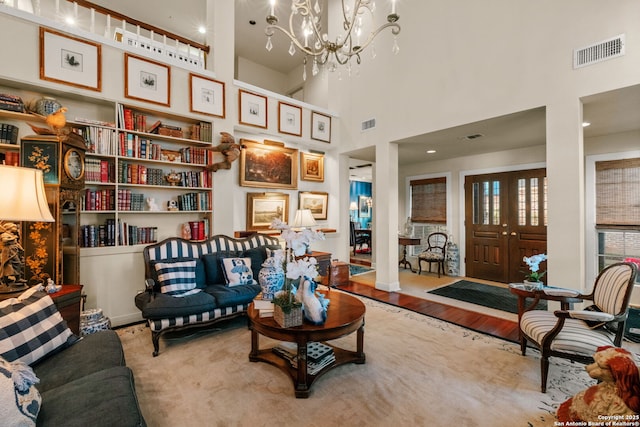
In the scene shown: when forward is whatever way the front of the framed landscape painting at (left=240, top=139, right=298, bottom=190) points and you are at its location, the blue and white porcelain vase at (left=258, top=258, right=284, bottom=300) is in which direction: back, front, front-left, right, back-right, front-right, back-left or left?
front-right

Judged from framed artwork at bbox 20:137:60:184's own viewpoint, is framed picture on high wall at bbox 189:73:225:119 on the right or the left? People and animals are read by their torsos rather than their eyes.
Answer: on its left

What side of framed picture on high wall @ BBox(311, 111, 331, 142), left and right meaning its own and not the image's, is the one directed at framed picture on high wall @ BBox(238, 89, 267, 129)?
right
